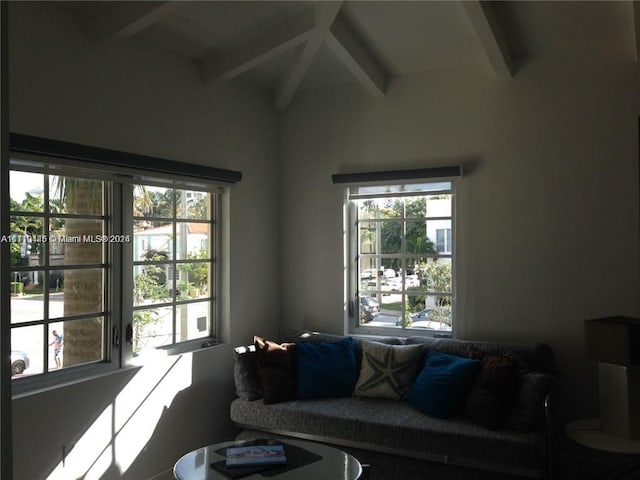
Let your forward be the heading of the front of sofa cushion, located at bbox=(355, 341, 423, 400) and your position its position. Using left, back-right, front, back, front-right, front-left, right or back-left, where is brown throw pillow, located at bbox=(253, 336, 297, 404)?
right

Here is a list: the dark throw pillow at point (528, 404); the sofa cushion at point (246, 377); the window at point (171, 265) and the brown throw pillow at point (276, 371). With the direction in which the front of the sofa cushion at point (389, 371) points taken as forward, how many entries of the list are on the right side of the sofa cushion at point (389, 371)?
3

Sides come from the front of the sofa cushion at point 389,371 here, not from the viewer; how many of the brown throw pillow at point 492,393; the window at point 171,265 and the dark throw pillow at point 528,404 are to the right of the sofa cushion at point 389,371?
1

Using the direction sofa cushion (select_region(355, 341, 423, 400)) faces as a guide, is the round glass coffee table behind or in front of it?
in front

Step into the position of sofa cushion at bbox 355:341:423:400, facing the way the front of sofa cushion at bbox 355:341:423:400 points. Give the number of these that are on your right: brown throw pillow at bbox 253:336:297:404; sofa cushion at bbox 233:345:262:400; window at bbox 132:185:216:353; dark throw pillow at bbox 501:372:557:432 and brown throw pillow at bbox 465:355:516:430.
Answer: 3

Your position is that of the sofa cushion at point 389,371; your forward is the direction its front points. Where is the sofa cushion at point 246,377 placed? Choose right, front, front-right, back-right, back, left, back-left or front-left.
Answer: right

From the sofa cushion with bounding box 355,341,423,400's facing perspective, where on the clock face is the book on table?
The book on table is roughly at 1 o'clock from the sofa cushion.

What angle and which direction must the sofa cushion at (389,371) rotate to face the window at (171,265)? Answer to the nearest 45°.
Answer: approximately 90° to its right

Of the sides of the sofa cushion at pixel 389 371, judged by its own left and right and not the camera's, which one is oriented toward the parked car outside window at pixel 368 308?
back

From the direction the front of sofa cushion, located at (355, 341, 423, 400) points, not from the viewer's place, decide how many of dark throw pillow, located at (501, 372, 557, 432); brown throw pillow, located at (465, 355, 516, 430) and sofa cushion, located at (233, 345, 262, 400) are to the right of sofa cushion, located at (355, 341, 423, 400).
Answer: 1

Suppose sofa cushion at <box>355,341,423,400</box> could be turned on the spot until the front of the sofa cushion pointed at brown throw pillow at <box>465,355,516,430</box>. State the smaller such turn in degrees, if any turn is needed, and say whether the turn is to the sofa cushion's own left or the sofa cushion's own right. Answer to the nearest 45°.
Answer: approximately 45° to the sofa cushion's own left

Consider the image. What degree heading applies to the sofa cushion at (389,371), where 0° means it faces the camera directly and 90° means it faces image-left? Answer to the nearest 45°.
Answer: approximately 0°
